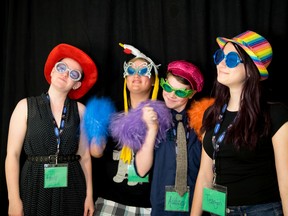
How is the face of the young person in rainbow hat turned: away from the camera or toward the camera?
toward the camera

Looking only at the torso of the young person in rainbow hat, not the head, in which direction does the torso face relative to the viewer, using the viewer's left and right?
facing the viewer and to the left of the viewer
